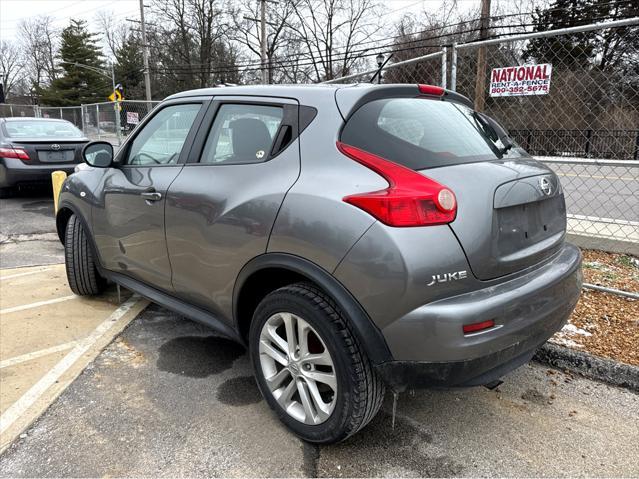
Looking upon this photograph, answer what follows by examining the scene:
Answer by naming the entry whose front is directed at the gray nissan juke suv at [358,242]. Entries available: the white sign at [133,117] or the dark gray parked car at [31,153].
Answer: the white sign

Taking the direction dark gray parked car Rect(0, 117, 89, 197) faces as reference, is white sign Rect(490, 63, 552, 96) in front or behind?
behind

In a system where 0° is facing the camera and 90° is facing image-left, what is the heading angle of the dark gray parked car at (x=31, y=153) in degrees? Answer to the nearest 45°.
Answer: approximately 135°

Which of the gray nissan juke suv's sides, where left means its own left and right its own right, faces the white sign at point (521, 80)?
right

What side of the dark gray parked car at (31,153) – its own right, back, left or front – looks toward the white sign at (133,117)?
front

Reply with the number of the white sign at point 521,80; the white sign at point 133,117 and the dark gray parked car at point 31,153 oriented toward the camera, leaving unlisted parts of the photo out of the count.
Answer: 2

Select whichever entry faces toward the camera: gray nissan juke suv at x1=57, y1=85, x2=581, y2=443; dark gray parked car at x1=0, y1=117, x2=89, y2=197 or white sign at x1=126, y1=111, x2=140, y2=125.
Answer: the white sign

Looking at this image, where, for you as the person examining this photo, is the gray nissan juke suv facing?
facing away from the viewer and to the left of the viewer

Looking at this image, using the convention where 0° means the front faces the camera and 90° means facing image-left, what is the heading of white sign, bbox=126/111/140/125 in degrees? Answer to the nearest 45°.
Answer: approximately 0°

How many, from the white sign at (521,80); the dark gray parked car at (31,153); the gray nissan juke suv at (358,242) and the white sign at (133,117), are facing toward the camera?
2

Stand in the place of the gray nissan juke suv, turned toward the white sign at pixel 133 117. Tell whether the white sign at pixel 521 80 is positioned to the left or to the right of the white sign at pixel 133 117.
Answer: right
